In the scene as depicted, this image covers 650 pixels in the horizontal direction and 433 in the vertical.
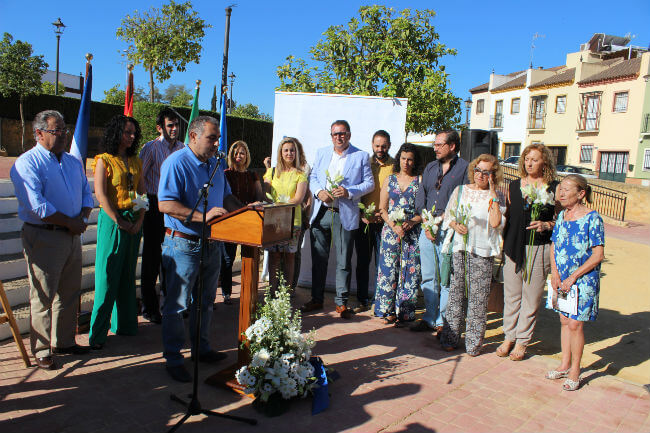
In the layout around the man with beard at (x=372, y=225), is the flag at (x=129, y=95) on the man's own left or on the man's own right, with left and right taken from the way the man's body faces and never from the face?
on the man's own right

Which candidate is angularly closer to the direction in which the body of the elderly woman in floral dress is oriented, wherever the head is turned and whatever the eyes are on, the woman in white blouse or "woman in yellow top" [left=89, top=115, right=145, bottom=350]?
the woman in yellow top

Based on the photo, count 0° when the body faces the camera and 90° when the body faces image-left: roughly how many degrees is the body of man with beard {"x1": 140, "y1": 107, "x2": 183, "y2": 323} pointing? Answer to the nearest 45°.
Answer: approximately 315°

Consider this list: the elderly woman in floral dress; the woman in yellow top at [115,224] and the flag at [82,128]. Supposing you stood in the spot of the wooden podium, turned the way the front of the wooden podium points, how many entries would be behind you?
2
